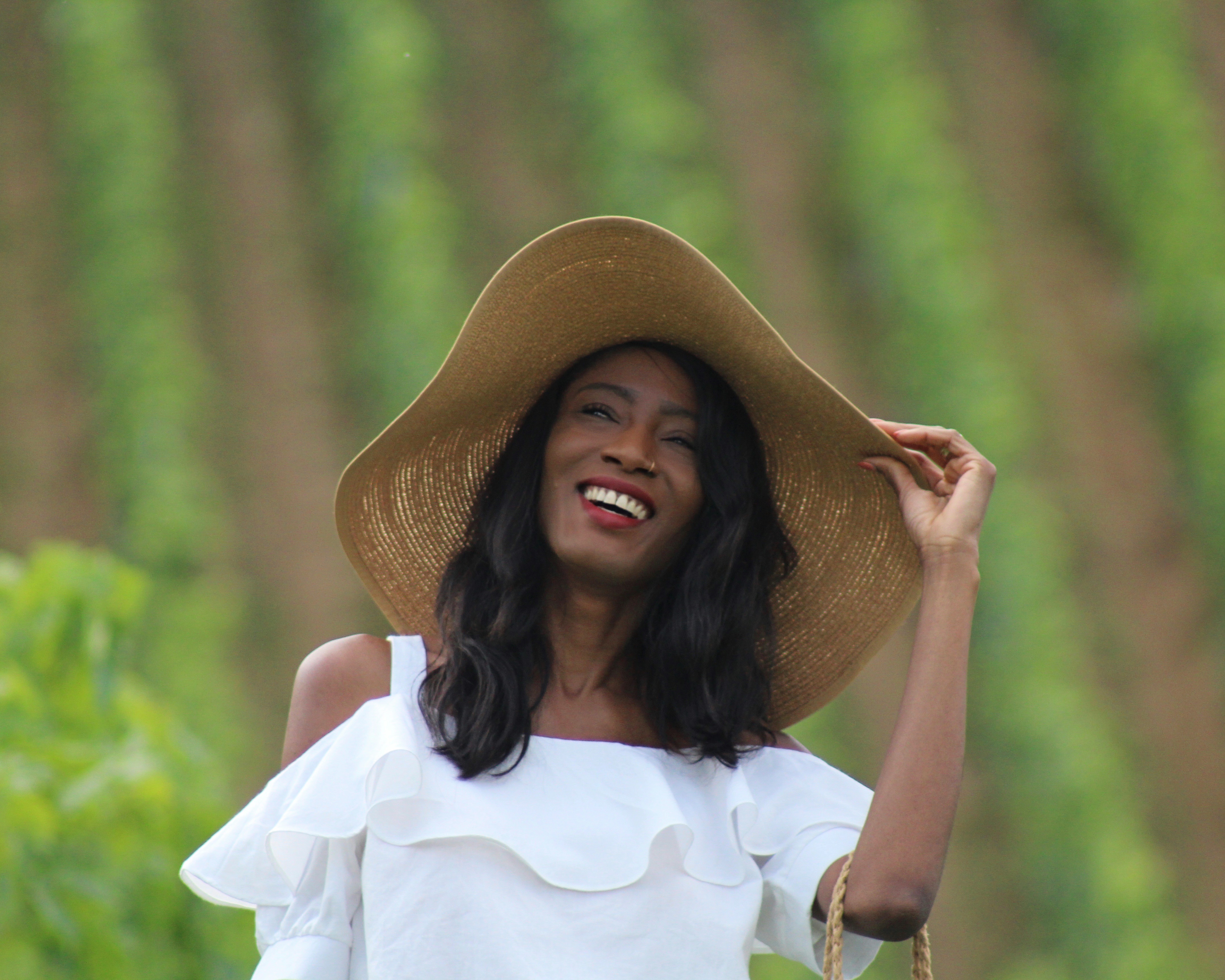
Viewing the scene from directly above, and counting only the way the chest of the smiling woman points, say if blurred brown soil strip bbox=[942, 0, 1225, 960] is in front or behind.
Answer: behind

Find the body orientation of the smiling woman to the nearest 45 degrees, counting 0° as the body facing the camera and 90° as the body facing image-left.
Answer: approximately 0°

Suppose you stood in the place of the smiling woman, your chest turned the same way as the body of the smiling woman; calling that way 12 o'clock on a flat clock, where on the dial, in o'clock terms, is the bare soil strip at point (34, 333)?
The bare soil strip is roughly at 5 o'clock from the smiling woman.

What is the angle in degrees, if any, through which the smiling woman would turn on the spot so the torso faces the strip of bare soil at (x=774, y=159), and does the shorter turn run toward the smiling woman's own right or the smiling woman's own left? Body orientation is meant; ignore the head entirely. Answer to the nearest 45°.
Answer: approximately 180°

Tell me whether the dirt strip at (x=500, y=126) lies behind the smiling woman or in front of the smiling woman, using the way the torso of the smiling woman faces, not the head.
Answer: behind
